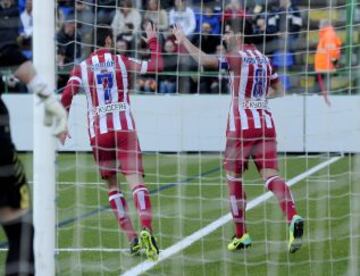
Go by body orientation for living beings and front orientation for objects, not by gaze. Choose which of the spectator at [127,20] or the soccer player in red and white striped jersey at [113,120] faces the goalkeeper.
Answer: the spectator

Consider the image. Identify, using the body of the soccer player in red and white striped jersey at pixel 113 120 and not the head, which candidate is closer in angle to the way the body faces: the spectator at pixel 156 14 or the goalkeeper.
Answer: the spectator

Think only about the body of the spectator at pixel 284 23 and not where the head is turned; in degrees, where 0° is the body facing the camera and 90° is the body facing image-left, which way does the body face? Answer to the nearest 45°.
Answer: approximately 0°

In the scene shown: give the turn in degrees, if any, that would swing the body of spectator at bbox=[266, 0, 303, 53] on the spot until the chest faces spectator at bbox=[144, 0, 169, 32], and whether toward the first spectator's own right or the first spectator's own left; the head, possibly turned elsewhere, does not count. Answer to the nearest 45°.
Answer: approximately 45° to the first spectator's own right

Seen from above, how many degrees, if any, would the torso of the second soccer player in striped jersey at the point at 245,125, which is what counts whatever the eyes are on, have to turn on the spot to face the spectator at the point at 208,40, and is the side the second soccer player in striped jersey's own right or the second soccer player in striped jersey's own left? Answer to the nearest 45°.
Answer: approximately 45° to the second soccer player in striped jersey's own right

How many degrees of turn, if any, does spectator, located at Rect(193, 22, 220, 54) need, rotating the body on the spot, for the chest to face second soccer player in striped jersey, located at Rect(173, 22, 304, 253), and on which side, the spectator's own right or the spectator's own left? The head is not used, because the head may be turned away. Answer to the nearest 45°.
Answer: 0° — they already face them

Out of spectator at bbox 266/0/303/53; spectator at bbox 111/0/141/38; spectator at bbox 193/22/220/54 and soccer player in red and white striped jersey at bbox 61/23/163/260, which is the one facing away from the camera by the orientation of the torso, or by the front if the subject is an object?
the soccer player in red and white striped jersey

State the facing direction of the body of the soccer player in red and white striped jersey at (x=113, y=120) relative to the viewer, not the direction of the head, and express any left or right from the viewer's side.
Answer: facing away from the viewer

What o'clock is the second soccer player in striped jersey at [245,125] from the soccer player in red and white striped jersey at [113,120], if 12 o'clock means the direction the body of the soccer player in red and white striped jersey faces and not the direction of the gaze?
The second soccer player in striped jersey is roughly at 3 o'clock from the soccer player in red and white striped jersey.

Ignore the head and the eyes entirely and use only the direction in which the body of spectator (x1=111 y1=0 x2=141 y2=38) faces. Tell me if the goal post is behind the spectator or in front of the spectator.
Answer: in front

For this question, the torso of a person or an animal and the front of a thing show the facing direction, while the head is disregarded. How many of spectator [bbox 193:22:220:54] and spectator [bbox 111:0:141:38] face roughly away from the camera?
0

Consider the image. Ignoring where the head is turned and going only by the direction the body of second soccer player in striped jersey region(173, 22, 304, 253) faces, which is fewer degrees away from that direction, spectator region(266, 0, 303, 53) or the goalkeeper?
the spectator

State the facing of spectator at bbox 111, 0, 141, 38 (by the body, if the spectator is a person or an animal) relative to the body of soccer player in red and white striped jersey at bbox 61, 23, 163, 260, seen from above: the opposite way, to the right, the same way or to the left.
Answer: the opposite way
